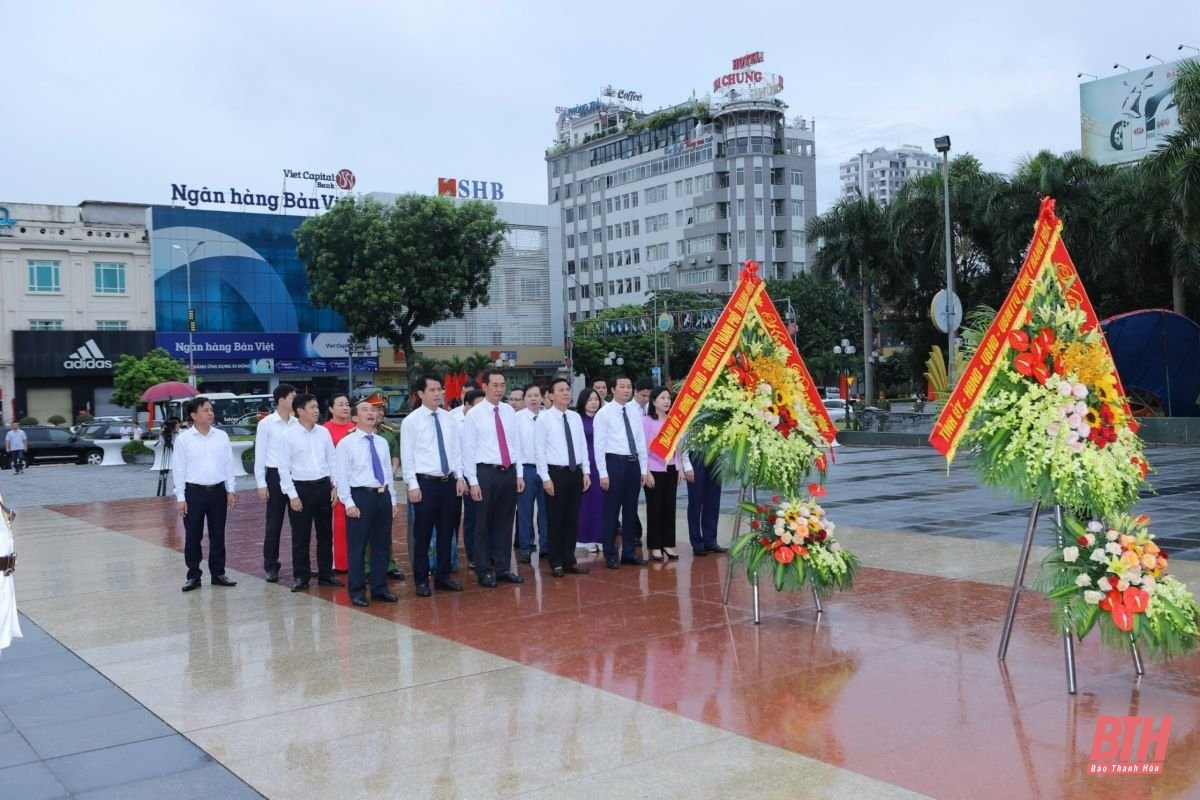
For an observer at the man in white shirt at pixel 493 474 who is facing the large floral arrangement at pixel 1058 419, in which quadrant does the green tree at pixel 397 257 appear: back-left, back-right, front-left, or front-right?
back-left

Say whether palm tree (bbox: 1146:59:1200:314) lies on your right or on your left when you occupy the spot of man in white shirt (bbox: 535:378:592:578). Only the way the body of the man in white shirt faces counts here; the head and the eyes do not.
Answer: on your left

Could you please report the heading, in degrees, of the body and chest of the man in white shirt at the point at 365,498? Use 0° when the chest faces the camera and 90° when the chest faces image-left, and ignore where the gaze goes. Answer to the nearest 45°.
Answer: approximately 315°

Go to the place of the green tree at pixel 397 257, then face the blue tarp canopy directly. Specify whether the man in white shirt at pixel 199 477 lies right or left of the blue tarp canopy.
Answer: right

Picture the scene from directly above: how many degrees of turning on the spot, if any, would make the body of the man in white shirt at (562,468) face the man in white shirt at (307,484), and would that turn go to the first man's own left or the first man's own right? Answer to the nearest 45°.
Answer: approximately 135° to the first man's own right

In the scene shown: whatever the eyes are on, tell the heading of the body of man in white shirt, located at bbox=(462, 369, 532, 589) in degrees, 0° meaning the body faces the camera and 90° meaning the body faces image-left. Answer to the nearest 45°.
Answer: approximately 315°

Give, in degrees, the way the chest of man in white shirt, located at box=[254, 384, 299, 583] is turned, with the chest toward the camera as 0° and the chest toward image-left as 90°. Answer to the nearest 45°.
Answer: approximately 315°

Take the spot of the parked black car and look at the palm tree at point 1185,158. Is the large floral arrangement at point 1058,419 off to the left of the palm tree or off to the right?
right

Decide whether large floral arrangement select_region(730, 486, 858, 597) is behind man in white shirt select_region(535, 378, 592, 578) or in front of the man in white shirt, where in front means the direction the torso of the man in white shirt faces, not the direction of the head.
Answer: in front
